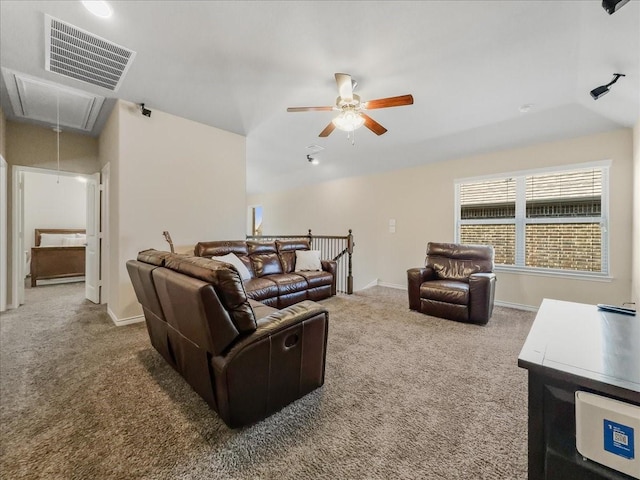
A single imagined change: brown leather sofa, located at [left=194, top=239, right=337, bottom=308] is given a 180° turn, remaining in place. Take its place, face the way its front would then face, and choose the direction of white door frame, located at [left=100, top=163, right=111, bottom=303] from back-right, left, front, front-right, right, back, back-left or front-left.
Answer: front-left

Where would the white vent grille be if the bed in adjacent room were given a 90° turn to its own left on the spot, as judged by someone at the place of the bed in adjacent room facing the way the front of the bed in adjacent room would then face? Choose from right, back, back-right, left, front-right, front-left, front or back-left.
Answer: right

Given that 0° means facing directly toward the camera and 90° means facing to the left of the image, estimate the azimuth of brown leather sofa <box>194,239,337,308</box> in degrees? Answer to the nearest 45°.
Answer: approximately 315°

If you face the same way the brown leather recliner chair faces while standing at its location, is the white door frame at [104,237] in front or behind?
in front

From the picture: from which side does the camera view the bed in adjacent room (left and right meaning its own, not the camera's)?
front

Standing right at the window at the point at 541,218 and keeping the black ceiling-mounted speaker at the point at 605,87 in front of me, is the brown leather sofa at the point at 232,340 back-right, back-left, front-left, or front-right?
front-right

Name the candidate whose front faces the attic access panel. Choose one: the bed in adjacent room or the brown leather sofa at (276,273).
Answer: the bed in adjacent room

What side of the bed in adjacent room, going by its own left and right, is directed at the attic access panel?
front

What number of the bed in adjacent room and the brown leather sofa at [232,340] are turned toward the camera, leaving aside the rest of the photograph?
1

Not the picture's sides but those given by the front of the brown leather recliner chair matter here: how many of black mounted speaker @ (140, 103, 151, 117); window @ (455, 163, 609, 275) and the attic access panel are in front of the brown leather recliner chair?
2

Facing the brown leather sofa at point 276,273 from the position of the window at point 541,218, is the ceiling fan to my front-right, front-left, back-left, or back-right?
front-left

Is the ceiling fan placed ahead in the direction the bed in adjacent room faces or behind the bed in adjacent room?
ahead
